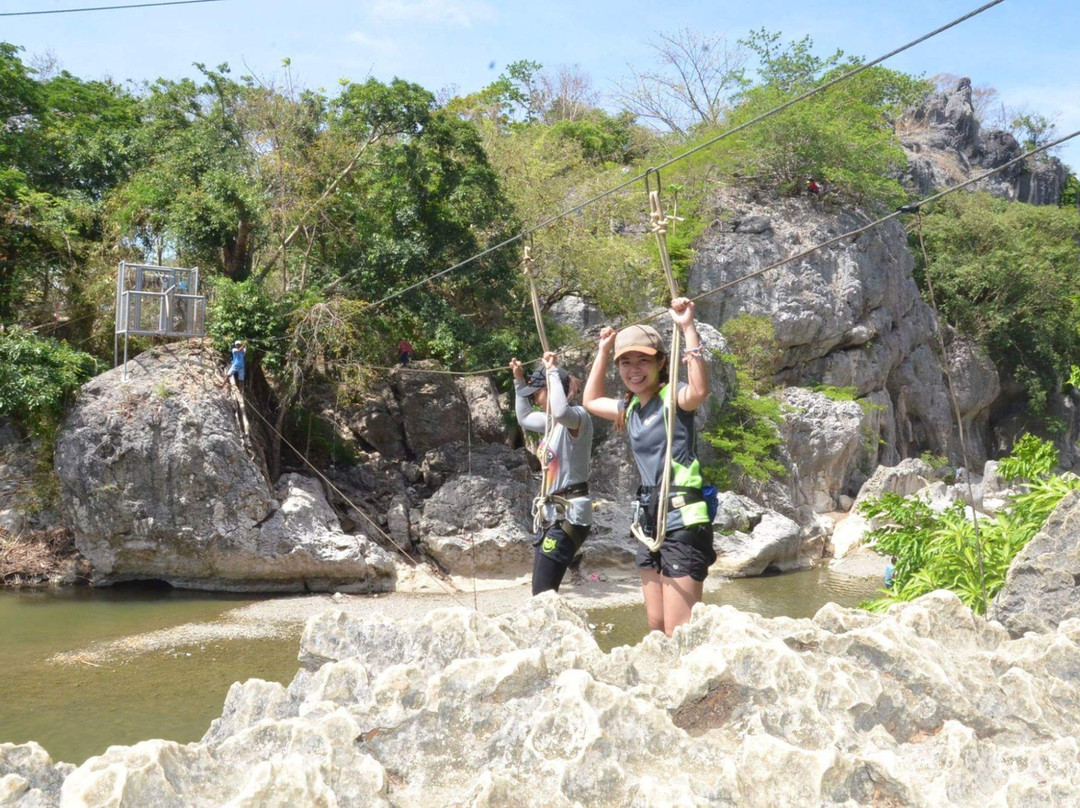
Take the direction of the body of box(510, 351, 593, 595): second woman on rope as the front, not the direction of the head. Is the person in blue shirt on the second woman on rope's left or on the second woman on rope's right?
on the second woman on rope's right

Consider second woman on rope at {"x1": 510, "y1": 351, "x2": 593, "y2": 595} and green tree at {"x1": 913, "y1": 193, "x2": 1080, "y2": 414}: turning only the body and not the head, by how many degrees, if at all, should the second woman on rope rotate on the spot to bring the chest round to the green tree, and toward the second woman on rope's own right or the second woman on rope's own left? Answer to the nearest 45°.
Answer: approximately 180°

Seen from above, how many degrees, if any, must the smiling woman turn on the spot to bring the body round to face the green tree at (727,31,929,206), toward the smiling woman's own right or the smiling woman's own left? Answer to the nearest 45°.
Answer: approximately 135° to the smiling woman's own right

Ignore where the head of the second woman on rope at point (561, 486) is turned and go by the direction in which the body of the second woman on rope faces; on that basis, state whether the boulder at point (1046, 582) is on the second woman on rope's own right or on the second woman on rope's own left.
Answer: on the second woman on rope's own left

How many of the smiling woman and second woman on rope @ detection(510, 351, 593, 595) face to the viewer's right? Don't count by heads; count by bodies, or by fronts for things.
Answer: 0

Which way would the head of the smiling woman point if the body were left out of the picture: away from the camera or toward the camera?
toward the camera

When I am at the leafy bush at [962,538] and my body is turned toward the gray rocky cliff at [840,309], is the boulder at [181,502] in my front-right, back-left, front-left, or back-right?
front-left

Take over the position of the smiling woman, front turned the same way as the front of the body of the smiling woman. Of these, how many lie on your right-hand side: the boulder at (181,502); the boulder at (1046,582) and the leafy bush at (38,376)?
2

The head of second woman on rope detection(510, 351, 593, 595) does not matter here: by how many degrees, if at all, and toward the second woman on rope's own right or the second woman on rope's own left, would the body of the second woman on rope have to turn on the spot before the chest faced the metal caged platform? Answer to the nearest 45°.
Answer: approximately 90° to the second woman on rope's own right

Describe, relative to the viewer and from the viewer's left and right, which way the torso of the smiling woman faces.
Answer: facing the viewer and to the left of the viewer

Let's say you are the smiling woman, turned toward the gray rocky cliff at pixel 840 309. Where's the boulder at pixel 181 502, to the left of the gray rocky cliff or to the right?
left

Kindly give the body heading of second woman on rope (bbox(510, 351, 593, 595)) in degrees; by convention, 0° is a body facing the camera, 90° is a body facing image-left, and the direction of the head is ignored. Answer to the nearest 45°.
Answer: approximately 45°

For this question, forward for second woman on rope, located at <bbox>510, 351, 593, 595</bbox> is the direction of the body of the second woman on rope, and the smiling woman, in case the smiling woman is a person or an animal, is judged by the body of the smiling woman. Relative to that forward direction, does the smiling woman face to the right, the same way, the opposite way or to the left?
the same way

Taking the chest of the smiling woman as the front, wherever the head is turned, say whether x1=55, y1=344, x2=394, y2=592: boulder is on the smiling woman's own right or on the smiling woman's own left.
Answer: on the smiling woman's own right
